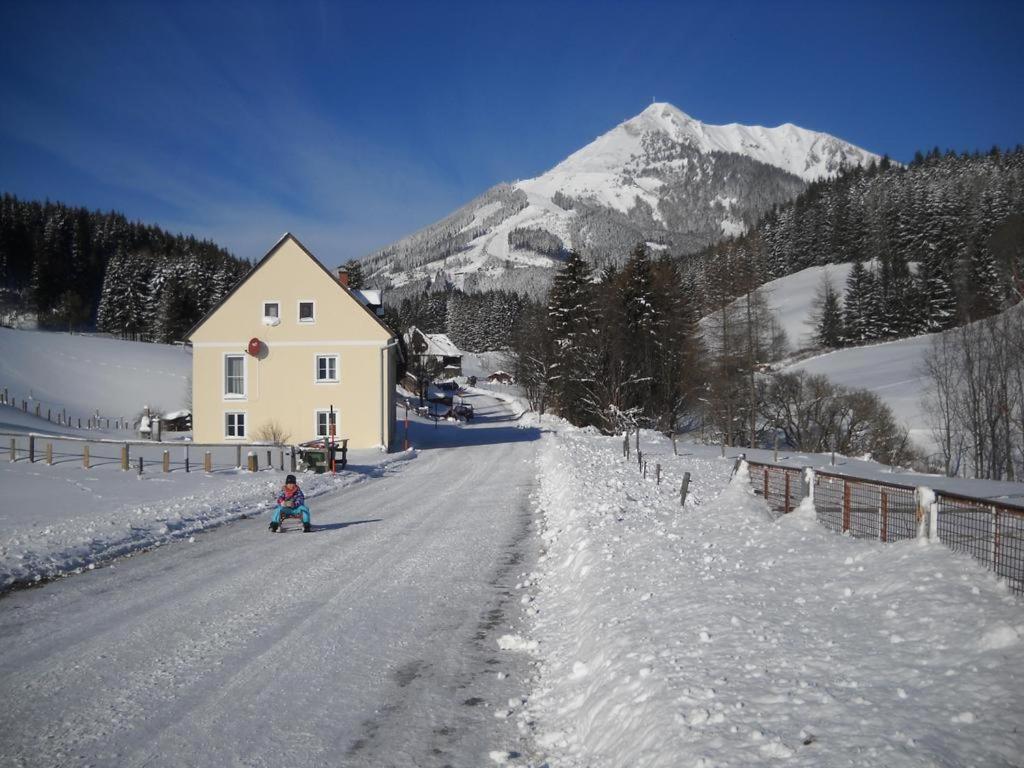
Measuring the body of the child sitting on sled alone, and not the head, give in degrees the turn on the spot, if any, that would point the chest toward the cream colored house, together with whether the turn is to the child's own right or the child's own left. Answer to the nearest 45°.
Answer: approximately 180°

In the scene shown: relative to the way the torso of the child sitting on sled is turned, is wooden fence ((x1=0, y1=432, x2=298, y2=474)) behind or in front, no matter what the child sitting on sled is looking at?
behind

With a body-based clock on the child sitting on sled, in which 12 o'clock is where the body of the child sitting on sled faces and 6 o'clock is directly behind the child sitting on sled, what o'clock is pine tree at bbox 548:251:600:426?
The pine tree is roughly at 7 o'clock from the child sitting on sled.

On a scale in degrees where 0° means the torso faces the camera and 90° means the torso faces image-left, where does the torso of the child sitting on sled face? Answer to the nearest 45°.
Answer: approximately 0°

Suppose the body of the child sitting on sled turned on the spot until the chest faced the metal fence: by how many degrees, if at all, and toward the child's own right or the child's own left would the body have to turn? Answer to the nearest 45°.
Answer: approximately 45° to the child's own left
